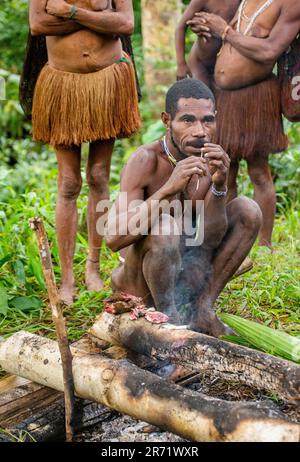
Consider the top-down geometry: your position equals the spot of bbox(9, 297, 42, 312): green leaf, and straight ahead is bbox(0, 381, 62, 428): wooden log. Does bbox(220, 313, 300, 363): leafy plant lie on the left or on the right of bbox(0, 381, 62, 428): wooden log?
left

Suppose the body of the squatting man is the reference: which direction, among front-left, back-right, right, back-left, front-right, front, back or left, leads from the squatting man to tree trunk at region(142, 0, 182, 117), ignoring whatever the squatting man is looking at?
back-left

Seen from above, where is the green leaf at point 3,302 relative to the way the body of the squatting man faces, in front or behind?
behind

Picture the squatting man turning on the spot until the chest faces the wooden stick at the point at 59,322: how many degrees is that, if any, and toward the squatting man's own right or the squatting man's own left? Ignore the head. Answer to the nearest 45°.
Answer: approximately 90° to the squatting man's own right

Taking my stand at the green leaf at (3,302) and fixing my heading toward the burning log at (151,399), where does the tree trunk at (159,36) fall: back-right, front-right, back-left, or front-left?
back-left

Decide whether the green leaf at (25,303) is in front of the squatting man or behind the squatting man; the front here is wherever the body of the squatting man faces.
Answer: behind

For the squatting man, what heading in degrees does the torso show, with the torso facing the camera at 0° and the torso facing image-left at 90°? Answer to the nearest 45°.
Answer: approximately 315°
